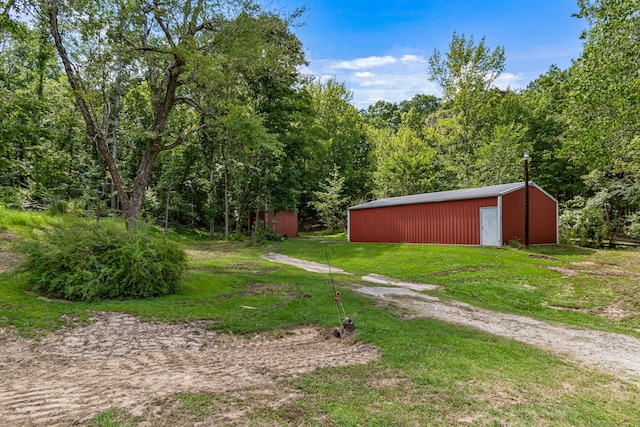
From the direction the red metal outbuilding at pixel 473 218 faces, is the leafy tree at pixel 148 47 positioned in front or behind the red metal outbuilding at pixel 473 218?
in front

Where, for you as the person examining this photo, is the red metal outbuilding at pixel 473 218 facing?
facing the viewer and to the left of the viewer

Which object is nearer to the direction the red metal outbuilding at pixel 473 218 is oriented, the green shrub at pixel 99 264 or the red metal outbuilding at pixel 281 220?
the green shrub

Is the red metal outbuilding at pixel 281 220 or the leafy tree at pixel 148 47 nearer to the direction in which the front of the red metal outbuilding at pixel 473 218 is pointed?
the leafy tree

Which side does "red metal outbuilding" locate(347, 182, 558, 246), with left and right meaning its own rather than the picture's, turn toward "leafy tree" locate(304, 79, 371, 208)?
right

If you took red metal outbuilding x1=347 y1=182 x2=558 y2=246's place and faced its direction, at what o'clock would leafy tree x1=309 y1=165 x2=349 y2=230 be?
The leafy tree is roughly at 3 o'clock from the red metal outbuilding.

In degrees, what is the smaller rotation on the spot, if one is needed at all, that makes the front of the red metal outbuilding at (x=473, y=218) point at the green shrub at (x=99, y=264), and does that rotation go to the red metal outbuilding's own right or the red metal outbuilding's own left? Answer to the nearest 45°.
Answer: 0° — it already faces it

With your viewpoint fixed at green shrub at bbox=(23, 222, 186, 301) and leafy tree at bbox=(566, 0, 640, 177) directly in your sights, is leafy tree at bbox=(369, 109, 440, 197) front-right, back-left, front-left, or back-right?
front-left
